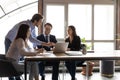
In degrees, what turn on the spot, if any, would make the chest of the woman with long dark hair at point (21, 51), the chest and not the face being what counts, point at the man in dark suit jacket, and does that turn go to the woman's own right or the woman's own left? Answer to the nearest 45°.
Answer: approximately 45° to the woman's own left

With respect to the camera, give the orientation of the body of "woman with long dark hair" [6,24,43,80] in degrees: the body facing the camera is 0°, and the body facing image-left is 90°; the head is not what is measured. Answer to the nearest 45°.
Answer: approximately 270°

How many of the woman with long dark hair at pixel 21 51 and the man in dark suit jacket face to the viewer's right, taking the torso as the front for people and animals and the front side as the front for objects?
1

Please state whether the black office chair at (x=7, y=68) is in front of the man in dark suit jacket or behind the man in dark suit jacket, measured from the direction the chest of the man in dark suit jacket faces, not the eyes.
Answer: in front

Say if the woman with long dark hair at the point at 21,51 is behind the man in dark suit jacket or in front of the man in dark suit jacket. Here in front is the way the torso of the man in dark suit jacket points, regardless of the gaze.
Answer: in front

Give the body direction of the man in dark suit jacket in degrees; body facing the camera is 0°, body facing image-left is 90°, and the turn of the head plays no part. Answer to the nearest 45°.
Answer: approximately 0°
